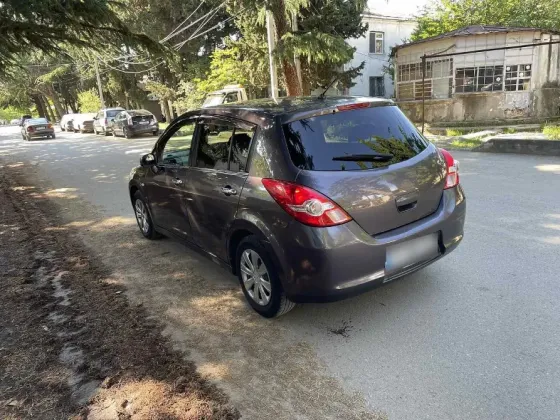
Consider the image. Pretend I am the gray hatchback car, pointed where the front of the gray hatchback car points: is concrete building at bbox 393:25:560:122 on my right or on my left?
on my right

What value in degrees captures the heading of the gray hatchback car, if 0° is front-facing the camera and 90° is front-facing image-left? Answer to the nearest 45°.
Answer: approximately 135°

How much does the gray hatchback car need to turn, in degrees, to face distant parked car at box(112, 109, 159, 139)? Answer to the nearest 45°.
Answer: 0° — it already faces it

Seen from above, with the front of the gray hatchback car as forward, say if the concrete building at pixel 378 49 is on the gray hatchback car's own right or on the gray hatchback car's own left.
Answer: on the gray hatchback car's own right

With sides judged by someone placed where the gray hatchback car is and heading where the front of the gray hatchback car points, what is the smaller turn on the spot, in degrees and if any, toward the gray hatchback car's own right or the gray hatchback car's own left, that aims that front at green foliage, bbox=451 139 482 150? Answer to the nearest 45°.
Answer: approximately 90° to the gray hatchback car's own right

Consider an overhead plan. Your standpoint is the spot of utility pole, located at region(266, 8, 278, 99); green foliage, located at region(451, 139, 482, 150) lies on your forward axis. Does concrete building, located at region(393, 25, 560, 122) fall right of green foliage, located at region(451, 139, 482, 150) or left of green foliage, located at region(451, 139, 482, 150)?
left

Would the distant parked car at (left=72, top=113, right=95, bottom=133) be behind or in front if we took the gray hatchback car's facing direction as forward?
in front
